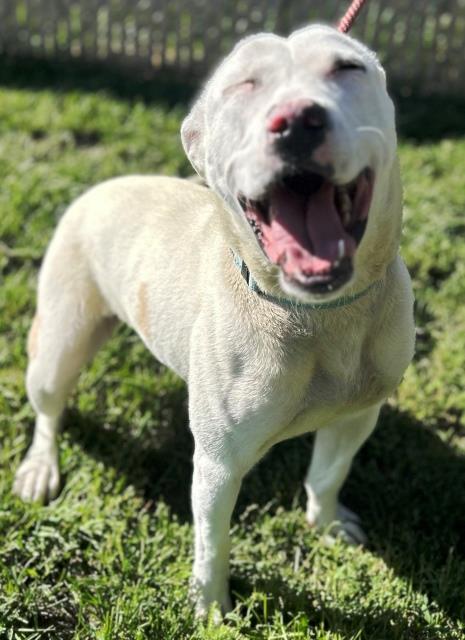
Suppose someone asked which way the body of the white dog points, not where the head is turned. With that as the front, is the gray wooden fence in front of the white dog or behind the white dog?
behind

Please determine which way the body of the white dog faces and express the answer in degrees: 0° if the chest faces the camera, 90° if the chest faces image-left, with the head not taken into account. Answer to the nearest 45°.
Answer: approximately 315°
